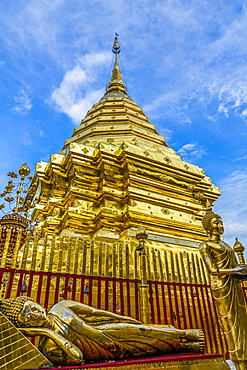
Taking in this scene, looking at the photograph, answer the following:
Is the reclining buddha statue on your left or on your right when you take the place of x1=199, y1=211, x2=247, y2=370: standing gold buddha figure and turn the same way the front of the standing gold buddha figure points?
on your right

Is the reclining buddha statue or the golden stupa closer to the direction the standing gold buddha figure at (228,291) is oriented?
the reclining buddha statue
